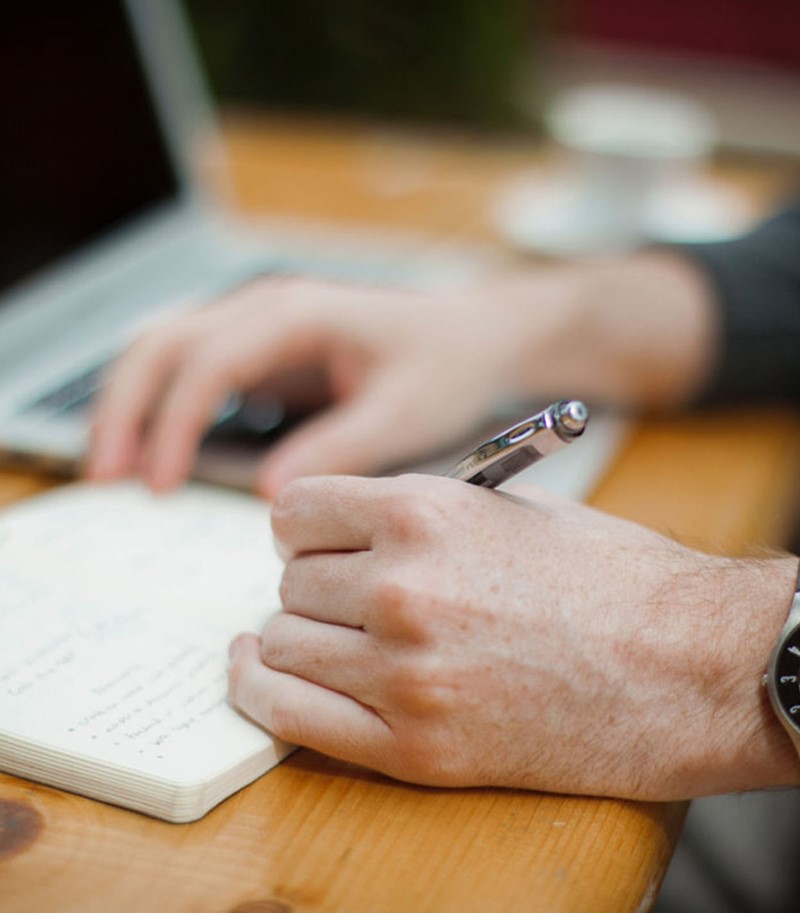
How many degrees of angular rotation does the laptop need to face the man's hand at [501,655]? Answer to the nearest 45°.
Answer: approximately 45° to its right
